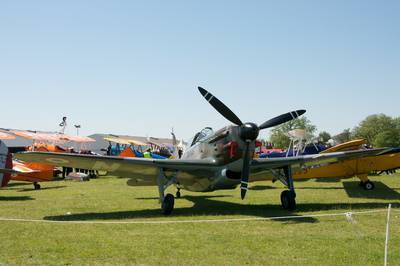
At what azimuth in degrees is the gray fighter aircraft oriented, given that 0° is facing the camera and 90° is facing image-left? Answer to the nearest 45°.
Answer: approximately 315°

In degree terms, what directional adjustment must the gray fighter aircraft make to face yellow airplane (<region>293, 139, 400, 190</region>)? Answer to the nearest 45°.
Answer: approximately 90° to its left
